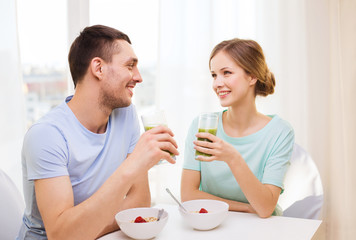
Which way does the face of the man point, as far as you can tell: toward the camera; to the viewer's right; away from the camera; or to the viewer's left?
to the viewer's right

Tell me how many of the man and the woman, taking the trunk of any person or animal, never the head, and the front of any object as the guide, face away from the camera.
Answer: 0

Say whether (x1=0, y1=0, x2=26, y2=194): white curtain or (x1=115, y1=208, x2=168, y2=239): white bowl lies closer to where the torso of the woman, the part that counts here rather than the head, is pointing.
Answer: the white bowl

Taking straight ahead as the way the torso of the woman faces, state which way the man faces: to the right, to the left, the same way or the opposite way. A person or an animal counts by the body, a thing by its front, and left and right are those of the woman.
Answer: to the left

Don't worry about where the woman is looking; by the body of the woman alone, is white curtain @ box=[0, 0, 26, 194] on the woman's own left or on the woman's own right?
on the woman's own right

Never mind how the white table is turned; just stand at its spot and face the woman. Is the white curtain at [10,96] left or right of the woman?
left

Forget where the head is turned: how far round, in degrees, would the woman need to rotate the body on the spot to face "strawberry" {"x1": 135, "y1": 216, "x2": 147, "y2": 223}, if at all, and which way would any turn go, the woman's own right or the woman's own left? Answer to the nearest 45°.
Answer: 0° — they already face it

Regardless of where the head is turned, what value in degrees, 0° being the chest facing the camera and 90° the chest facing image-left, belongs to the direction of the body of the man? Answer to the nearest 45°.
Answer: approximately 315°

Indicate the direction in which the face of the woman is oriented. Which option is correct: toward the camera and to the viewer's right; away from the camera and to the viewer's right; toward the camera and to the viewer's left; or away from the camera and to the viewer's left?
toward the camera and to the viewer's left
